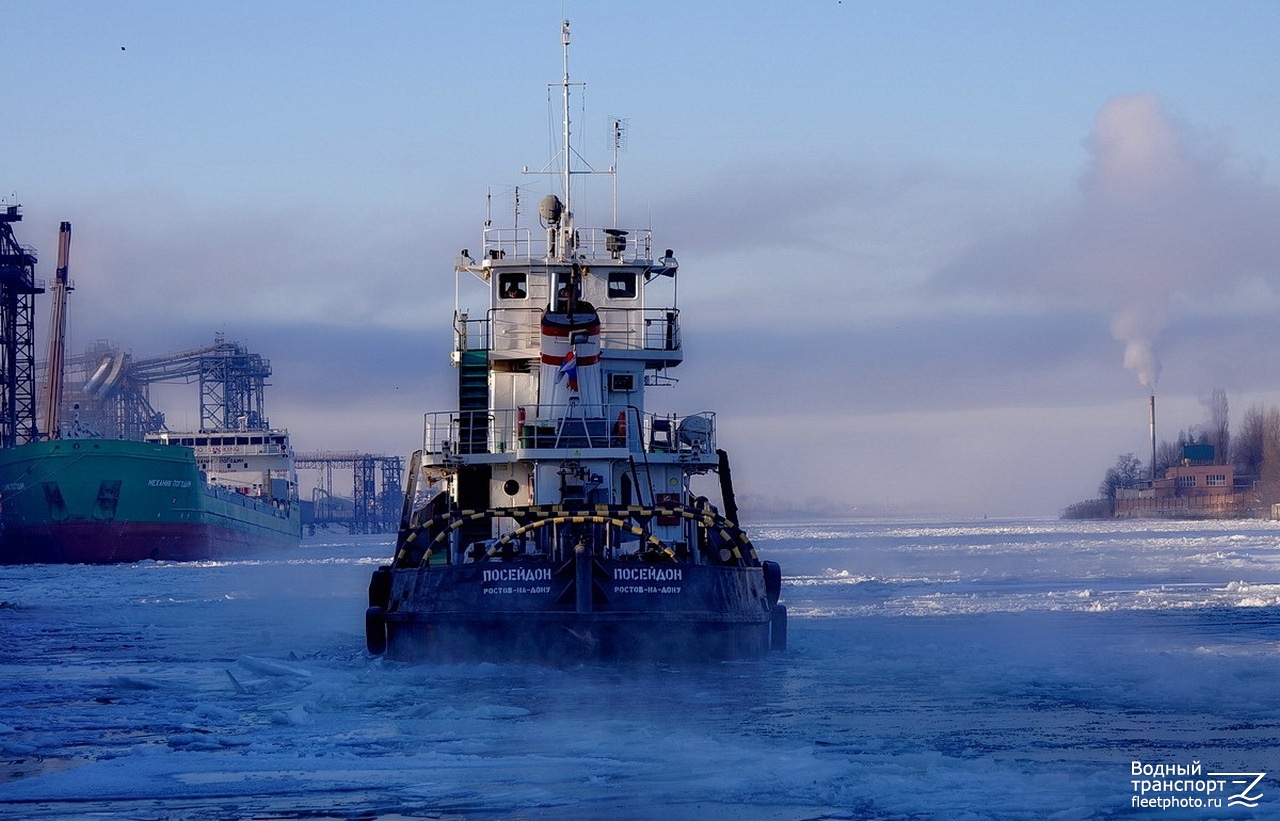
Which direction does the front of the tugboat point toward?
away from the camera
